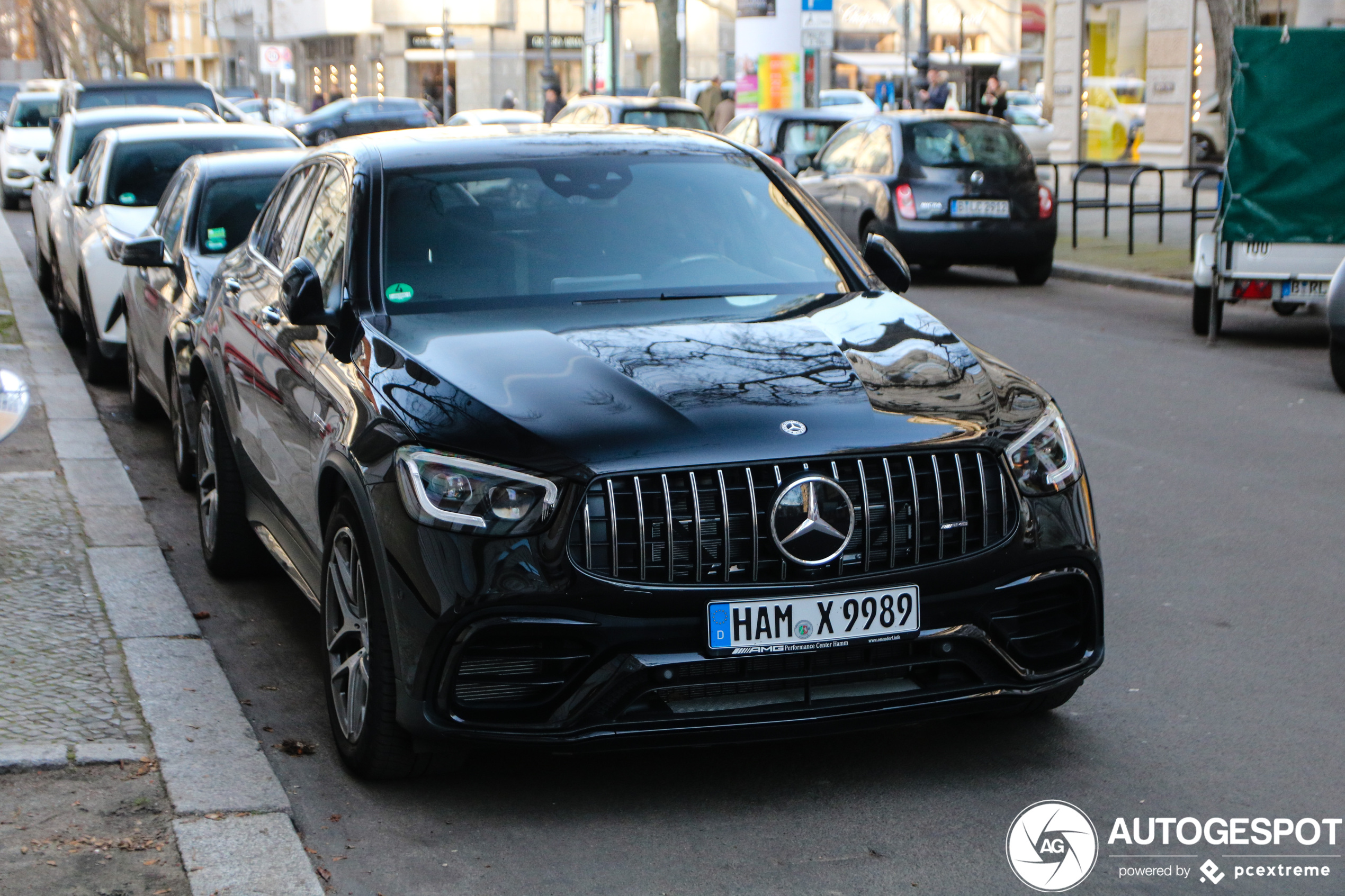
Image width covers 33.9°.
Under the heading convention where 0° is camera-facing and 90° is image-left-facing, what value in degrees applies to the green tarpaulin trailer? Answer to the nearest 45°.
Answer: approximately 180°

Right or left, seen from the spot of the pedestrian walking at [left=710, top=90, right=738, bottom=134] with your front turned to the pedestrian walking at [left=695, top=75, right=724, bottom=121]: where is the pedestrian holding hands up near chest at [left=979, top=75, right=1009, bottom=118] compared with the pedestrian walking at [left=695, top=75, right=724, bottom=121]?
right

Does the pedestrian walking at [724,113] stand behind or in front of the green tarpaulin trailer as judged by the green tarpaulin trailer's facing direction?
in front

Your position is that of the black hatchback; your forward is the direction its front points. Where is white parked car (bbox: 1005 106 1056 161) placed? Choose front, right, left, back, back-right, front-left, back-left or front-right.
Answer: front-right

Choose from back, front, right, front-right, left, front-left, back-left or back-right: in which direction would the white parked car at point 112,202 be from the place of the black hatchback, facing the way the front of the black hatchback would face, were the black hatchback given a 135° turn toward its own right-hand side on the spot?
back-right

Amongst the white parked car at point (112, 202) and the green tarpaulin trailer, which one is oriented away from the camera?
the green tarpaulin trailer

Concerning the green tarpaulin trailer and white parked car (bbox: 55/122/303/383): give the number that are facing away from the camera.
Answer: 1

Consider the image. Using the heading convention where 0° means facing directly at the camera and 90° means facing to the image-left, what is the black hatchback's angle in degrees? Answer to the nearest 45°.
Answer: approximately 135°

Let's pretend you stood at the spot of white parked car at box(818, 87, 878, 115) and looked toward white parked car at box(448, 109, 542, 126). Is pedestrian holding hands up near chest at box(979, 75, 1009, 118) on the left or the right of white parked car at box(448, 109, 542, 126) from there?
left

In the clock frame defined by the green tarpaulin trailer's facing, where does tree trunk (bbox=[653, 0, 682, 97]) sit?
The tree trunk is roughly at 11 o'clock from the green tarpaulin trailer.
